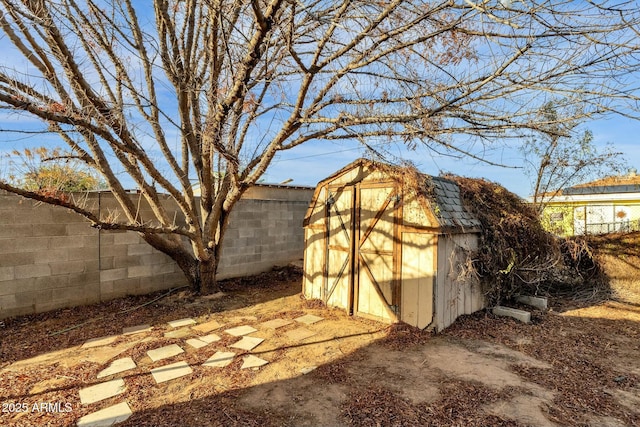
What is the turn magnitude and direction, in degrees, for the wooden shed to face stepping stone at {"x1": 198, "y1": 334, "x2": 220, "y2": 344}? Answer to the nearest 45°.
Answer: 0° — it already faces it

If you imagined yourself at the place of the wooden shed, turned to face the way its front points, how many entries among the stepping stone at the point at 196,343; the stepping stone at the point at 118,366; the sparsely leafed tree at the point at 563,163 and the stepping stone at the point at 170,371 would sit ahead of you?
3

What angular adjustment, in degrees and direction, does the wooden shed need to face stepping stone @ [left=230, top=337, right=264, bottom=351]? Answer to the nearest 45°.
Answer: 0° — it already faces it

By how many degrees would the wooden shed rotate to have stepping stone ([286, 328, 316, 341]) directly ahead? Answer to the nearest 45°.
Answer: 0° — it already faces it

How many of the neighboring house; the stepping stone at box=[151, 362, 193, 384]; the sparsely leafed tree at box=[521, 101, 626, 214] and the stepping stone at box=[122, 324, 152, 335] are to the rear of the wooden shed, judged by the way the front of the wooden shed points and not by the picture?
2

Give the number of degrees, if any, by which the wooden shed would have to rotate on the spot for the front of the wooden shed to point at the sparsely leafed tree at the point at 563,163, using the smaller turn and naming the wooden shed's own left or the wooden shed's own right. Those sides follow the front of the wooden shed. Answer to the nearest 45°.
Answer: approximately 180°

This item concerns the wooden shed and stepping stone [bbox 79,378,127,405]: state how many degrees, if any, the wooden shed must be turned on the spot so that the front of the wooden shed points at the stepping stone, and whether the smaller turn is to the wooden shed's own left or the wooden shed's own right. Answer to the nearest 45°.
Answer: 0° — it already faces it

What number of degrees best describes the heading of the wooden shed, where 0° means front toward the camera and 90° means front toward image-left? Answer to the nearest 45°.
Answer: approximately 45°

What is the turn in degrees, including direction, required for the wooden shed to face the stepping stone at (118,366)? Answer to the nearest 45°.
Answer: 0° — it already faces it

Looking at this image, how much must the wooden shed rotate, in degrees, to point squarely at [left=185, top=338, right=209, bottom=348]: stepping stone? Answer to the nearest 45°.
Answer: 0° — it already faces it

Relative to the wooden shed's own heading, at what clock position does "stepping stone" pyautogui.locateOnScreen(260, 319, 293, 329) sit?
The stepping stone is roughly at 1 o'clock from the wooden shed.
